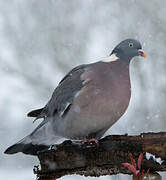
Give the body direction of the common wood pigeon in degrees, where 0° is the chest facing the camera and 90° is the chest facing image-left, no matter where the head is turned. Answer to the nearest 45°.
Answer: approximately 270°
